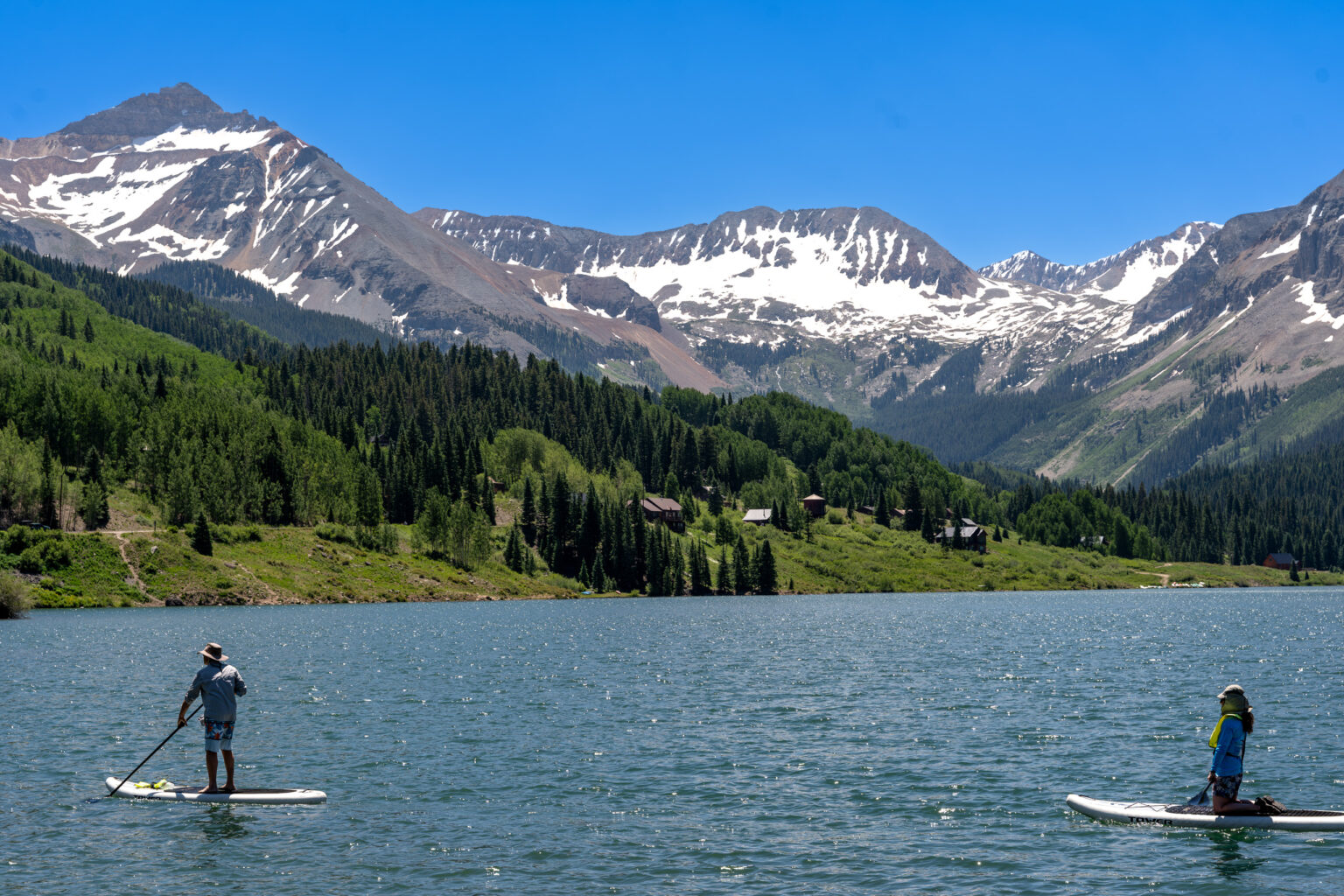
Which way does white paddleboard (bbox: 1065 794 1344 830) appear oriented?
to the viewer's left

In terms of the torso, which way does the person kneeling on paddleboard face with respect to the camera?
to the viewer's left

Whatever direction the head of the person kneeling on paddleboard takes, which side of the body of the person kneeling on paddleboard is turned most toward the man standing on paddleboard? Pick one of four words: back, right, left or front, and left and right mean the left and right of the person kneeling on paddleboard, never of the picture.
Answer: front

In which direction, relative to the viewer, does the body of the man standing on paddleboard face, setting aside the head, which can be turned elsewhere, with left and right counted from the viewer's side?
facing away from the viewer and to the left of the viewer

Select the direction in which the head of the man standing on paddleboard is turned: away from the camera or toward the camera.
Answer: away from the camera

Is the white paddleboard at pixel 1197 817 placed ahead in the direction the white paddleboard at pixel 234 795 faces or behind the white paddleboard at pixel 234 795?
behind

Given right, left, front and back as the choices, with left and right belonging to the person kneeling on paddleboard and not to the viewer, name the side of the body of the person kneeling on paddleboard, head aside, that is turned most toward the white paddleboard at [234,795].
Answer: front

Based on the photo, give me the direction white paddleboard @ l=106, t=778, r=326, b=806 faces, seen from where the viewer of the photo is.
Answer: facing to the left of the viewer

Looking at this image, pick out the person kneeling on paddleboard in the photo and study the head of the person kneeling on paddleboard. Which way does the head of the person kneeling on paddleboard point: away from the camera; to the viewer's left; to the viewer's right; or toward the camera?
to the viewer's left

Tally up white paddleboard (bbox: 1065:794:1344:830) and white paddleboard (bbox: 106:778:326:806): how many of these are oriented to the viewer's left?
2
